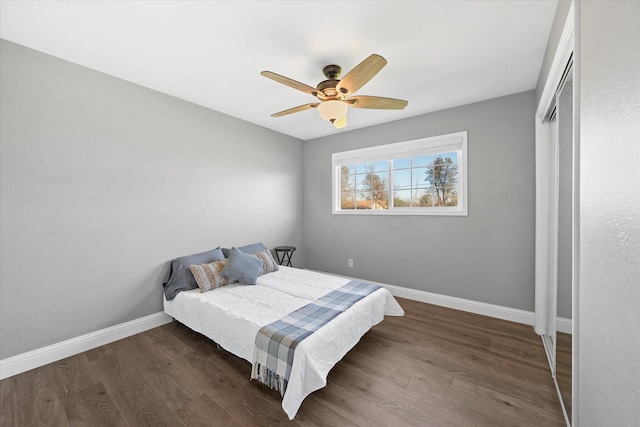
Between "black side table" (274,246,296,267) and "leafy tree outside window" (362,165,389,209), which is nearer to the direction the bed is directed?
the leafy tree outside window

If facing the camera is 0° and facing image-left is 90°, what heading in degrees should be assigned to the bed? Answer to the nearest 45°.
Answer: approximately 315°

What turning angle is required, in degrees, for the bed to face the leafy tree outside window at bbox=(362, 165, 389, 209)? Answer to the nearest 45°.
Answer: approximately 90° to its left
